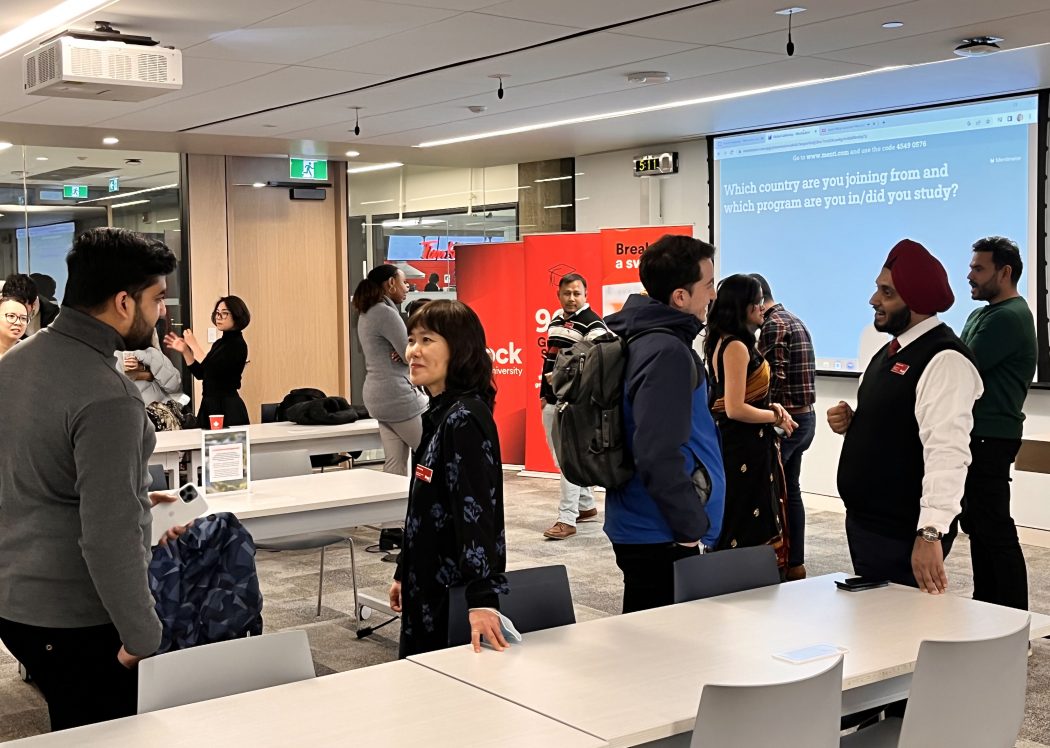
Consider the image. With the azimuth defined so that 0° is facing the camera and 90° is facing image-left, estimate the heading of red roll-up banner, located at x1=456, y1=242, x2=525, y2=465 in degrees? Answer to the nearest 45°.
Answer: approximately 0°

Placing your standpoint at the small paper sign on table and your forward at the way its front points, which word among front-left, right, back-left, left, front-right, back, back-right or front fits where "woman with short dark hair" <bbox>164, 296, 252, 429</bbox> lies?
back

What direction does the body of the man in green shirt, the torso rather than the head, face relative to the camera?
to the viewer's left

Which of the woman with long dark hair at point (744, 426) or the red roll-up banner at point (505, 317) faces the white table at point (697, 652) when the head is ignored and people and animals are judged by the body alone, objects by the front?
the red roll-up banner

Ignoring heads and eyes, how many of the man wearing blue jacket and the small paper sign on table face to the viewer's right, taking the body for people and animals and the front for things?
1

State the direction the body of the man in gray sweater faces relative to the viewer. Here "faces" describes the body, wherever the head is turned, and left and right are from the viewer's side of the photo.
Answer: facing away from the viewer and to the right of the viewer

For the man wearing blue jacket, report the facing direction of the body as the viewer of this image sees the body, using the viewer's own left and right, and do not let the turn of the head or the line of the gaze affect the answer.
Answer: facing to the right of the viewer

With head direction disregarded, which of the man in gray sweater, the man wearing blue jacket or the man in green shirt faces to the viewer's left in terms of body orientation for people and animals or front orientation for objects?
the man in green shirt

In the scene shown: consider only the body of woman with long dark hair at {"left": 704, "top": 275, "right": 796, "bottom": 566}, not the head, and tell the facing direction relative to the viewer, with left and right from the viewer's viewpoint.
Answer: facing to the right of the viewer

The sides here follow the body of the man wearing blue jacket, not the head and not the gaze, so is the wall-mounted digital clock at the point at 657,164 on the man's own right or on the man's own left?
on the man's own left

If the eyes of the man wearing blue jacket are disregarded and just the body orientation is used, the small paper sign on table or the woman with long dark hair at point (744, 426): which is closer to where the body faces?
the woman with long dark hair

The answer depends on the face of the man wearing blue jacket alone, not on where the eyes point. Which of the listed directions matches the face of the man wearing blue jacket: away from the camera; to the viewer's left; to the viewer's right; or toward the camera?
to the viewer's right
